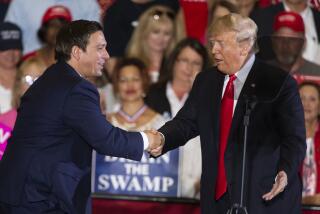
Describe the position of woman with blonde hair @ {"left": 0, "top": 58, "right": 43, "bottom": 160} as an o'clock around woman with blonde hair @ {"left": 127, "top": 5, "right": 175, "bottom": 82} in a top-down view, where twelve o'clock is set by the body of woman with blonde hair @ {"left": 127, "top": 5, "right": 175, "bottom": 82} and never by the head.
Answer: woman with blonde hair @ {"left": 0, "top": 58, "right": 43, "bottom": 160} is roughly at 3 o'clock from woman with blonde hair @ {"left": 127, "top": 5, "right": 175, "bottom": 82}.

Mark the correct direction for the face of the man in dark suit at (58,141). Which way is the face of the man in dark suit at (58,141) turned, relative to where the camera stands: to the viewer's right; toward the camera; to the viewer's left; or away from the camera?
to the viewer's right

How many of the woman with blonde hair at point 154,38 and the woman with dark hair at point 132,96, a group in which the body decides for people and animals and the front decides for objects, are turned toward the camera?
2

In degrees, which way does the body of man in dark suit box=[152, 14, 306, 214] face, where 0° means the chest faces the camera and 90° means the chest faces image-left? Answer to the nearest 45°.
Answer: approximately 45°

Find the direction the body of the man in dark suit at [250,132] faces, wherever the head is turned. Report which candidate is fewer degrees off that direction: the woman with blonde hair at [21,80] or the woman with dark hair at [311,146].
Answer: the woman with blonde hair

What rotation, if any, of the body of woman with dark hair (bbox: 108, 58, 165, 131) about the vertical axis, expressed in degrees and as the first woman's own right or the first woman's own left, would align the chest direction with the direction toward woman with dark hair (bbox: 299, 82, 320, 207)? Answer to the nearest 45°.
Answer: approximately 90° to the first woman's own left
